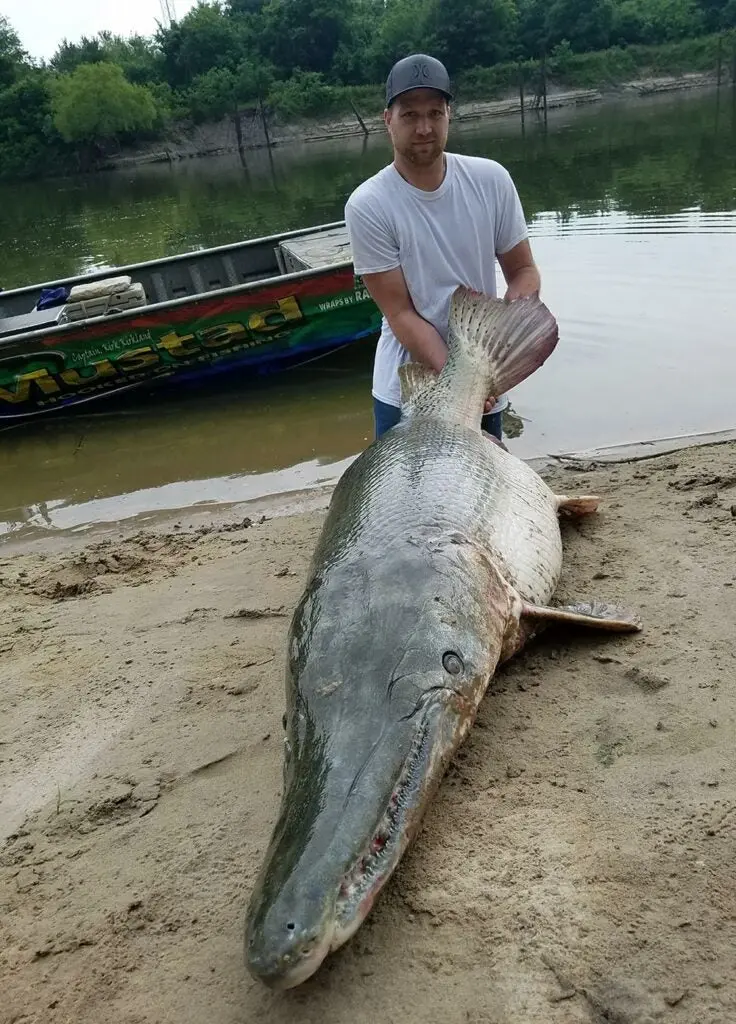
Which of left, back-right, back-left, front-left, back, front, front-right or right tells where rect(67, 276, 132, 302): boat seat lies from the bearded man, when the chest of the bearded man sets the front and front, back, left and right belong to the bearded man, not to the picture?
back-right

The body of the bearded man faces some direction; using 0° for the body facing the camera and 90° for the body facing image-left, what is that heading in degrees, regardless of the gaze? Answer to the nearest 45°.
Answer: approximately 0°
